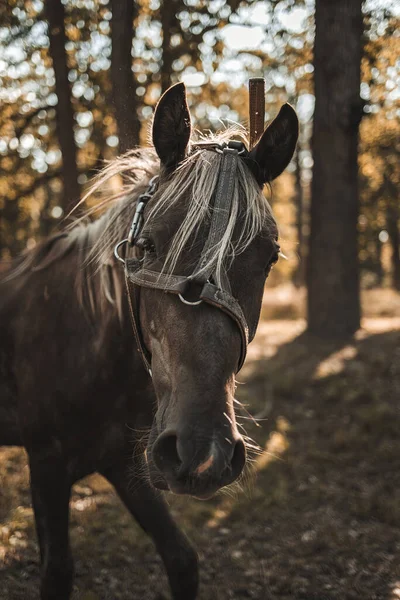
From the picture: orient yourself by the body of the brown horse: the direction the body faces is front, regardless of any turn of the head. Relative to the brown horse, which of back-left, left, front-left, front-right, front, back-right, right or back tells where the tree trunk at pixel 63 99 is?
back-left

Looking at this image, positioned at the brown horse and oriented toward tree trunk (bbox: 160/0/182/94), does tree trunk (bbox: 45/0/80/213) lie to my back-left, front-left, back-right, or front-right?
front-left

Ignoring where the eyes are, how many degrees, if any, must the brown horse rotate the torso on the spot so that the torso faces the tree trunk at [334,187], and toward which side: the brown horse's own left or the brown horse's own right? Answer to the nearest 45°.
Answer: approximately 90° to the brown horse's own left

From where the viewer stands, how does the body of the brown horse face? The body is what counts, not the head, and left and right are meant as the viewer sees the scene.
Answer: facing the viewer and to the right of the viewer

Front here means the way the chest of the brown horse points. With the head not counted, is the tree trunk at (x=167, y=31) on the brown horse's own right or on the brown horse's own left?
on the brown horse's own left

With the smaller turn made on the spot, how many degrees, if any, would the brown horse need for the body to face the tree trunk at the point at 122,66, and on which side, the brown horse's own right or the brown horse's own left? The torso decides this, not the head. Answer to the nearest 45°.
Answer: approximately 135° to the brown horse's own left

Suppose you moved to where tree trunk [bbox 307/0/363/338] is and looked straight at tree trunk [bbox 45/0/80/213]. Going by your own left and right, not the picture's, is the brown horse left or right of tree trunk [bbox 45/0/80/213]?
left
